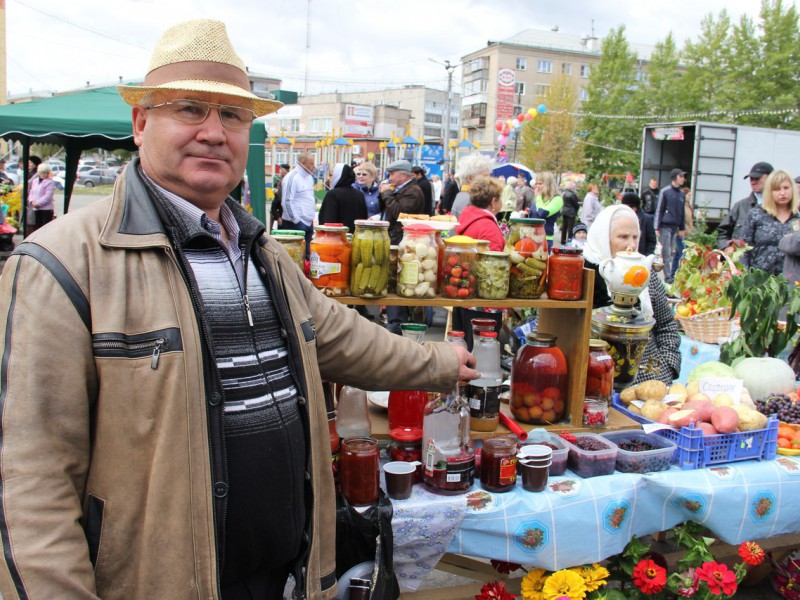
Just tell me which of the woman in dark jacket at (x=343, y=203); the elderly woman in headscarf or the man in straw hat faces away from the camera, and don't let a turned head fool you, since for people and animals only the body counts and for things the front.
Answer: the woman in dark jacket

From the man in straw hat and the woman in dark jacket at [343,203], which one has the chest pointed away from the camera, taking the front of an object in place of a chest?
the woman in dark jacket

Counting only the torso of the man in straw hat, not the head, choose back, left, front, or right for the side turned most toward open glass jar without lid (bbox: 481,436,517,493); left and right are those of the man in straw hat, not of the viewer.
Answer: left

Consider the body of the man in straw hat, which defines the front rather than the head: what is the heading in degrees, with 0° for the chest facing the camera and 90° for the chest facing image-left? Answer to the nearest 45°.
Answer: approximately 315°

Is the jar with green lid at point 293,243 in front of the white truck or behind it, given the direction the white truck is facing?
behind

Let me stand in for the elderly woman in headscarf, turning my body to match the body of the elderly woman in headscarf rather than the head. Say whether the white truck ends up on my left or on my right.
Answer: on my left

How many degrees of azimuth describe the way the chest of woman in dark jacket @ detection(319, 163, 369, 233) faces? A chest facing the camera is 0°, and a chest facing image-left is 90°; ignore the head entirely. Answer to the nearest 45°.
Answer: approximately 180°

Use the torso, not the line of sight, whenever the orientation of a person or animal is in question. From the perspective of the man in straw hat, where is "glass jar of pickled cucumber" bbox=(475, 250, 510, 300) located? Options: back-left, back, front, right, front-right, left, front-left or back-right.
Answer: left

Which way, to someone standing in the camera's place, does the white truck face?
facing away from the viewer and to the right of the viewer

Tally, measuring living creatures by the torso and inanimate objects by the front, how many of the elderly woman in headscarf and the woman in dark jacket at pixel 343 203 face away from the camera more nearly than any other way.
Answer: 1
